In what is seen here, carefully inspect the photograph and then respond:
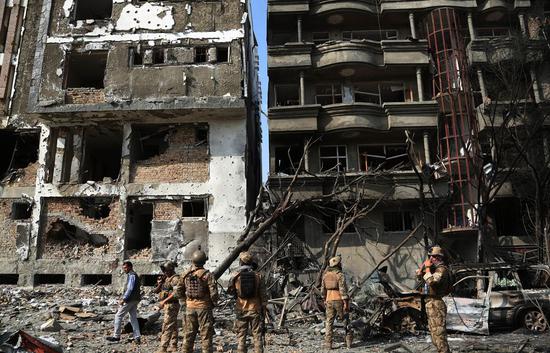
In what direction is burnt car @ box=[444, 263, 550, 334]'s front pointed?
to the viewer's left

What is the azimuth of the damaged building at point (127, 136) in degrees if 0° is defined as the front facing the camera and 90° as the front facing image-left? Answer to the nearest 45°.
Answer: approximately 0°

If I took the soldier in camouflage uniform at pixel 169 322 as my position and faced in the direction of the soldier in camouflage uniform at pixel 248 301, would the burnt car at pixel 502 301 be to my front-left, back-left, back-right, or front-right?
front-left

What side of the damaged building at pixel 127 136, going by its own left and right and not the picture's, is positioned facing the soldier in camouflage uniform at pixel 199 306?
front

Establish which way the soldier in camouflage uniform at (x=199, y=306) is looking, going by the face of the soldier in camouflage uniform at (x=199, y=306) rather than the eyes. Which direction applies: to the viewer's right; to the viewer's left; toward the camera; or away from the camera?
away from the camera

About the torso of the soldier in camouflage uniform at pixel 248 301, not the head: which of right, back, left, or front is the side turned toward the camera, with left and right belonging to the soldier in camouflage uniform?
back

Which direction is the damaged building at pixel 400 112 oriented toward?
toward the camera

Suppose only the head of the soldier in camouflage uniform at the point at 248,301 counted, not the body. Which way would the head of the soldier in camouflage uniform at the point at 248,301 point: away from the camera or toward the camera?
away from the camera

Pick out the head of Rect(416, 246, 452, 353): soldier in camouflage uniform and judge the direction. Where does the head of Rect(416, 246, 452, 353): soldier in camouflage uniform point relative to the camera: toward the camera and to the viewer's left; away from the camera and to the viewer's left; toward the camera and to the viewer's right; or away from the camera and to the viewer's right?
toward the camera and to the viewer's left

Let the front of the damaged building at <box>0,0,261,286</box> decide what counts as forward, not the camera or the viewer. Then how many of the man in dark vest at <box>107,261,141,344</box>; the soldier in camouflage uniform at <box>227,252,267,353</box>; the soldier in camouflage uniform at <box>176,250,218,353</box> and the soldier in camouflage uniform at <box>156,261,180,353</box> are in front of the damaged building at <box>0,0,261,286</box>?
4

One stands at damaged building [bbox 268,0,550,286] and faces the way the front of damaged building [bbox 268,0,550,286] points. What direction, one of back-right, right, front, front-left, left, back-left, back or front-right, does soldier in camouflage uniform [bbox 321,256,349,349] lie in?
front
